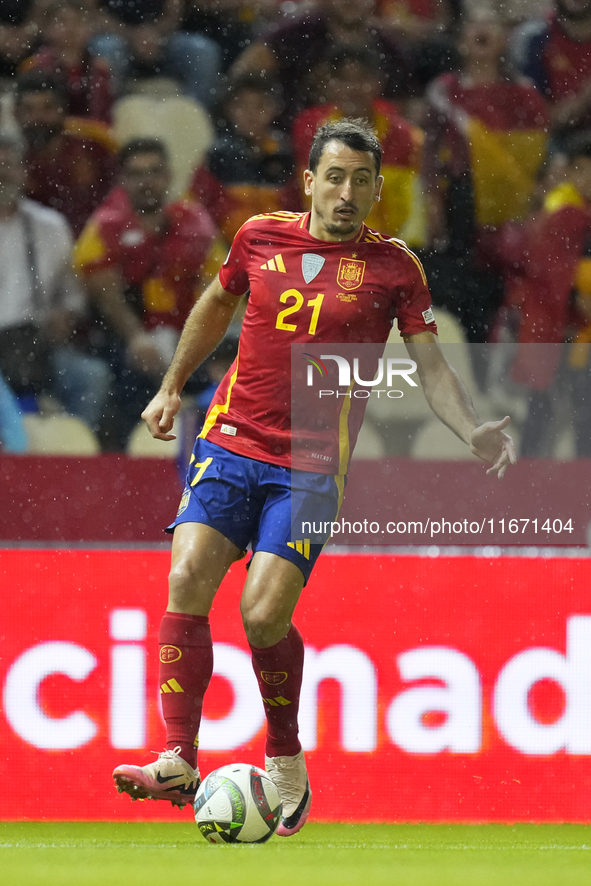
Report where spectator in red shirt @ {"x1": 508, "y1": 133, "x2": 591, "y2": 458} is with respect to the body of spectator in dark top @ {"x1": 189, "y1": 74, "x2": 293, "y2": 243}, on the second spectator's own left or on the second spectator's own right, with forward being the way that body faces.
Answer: on the second spectator's own left

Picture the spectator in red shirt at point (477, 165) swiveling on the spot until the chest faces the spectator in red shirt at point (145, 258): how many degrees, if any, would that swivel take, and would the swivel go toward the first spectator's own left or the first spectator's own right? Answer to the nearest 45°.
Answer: approximately 90° to the first spectator's own right

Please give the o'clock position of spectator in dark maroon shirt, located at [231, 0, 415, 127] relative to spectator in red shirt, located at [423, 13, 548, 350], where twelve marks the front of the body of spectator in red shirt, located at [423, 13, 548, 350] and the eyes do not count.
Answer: spectator in dark maroon shirt, located at [231, 0, 415, 127] is roughly at 3 o'clock from spectator in red shirt, located at [423, 13, 548, 350].

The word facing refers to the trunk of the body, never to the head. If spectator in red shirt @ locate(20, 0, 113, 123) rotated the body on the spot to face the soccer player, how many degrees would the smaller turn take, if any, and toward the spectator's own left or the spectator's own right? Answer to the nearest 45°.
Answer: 0° — they already face them

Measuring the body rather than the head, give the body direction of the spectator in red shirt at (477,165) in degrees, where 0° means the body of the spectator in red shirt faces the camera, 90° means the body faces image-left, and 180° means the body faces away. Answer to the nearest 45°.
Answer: approximately 0°

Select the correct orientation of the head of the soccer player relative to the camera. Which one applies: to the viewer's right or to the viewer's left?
to the viewer's right

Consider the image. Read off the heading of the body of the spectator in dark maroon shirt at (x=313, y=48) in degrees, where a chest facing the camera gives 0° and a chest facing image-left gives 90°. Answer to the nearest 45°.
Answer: approximately 0°

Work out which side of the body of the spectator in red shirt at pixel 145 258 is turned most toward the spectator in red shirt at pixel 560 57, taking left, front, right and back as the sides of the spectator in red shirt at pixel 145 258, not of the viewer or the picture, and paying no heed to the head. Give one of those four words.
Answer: left

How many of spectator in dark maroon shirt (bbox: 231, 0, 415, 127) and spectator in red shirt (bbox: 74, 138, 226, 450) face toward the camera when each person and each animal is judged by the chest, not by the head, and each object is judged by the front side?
2
